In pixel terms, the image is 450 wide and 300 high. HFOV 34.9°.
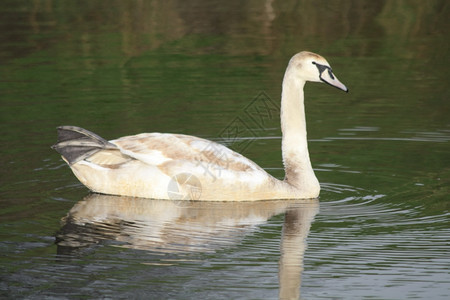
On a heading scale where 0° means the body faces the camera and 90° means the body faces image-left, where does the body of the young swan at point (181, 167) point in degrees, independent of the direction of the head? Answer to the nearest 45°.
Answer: approximately 270°
